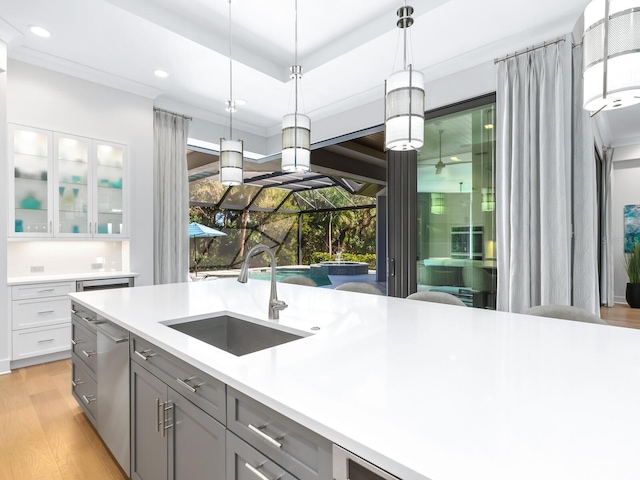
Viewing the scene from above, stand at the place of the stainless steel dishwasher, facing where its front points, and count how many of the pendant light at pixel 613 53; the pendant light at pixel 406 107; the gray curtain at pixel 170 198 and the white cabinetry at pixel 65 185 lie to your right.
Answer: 2

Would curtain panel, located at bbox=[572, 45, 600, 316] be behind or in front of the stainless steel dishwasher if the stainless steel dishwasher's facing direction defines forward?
behind

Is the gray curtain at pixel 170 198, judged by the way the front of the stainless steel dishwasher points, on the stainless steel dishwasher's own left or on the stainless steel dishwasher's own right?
on the stainless steel dishwasher's own right

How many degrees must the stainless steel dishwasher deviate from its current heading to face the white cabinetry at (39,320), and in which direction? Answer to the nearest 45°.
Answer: approximately 90° to its right

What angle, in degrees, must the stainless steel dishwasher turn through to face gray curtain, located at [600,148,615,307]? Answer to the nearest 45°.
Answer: approximately 180°

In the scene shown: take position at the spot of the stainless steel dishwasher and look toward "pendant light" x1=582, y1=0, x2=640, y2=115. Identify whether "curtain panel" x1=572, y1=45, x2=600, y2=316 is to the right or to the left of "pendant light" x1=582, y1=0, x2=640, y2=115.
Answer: left

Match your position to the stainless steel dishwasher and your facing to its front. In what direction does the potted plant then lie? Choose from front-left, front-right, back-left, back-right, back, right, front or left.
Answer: back

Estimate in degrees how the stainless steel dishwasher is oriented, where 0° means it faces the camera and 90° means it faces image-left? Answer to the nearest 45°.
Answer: approximately 90°

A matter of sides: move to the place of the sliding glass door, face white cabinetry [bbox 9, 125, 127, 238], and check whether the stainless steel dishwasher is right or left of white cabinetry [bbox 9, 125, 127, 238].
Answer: left

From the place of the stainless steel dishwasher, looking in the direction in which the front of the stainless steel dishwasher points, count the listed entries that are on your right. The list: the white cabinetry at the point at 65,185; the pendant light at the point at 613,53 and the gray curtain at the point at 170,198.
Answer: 2

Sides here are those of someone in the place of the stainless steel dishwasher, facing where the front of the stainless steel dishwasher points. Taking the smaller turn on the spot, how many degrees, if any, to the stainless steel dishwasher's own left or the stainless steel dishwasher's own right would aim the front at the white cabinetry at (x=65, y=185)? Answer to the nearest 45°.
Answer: approximately 90° to the stainless steel dishwasher's own right
